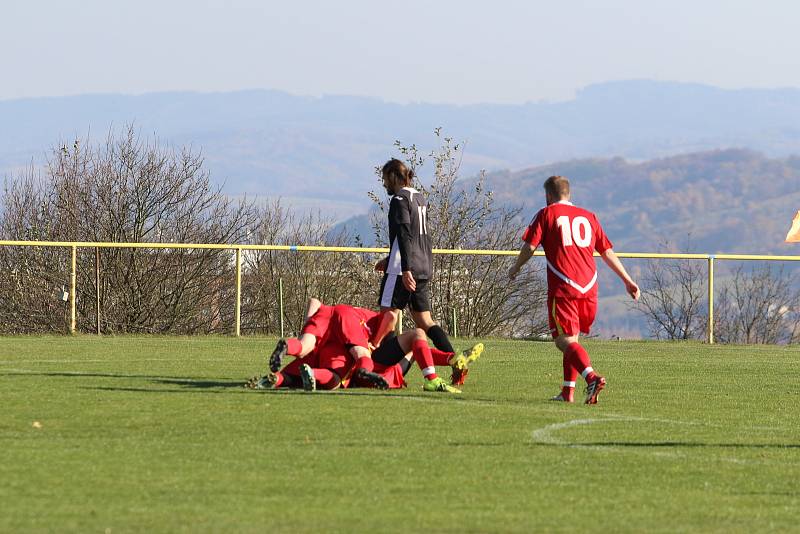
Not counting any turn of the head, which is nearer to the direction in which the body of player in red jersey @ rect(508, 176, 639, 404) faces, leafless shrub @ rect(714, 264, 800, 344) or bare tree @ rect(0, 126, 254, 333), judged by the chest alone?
the bare tree

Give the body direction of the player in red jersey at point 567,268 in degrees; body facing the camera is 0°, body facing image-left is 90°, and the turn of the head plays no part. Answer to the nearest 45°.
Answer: approximately 135°

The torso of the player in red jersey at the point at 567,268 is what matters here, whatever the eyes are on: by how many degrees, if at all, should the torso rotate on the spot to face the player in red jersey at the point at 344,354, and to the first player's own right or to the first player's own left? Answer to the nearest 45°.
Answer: approximately 45° to the first player's own left

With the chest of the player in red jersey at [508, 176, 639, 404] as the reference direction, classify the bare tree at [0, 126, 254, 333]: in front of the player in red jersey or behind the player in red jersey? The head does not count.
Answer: in front

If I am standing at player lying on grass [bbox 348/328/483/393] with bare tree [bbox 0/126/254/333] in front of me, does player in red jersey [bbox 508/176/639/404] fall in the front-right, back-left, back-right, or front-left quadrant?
back-right

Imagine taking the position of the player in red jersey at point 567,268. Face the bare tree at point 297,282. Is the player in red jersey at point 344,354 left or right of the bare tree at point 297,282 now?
left

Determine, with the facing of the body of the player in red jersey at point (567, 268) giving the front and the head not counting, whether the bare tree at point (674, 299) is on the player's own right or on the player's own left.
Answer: on the player's own right

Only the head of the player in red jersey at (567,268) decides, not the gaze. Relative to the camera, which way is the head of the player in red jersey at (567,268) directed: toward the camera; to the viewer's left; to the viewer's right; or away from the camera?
away from the camera

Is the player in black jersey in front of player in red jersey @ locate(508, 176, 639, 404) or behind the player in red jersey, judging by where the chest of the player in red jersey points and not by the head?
in front
